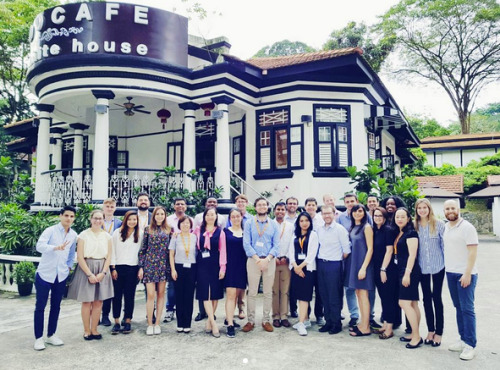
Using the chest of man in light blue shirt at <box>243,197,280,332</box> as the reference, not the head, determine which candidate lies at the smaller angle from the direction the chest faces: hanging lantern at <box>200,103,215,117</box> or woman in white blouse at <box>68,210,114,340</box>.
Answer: the woman in white blouse

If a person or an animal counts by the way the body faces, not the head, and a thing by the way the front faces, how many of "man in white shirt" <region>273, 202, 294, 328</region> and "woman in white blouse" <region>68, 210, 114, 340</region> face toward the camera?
2

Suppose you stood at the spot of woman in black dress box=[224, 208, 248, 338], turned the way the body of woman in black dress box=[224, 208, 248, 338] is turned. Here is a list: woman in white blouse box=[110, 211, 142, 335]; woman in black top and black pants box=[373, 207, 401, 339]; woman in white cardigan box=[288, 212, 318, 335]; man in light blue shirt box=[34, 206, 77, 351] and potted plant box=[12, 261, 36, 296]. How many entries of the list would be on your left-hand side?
2

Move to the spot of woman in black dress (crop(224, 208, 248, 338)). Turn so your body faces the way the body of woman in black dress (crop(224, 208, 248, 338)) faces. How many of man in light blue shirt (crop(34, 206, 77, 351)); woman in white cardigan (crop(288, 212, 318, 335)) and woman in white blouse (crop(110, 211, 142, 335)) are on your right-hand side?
2

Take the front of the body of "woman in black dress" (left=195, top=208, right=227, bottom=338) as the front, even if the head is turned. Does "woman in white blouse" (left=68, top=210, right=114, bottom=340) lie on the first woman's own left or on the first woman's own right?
on the first woman's own right

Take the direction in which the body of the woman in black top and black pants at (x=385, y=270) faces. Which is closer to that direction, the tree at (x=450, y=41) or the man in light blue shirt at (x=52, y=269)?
the man in light blue shirt

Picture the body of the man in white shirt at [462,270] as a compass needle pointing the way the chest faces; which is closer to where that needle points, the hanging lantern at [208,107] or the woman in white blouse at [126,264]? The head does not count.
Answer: the woman in white blouse

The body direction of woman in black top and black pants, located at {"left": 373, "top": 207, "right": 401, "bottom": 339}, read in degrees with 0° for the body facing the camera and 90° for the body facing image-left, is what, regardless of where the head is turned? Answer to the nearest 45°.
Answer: approximately 45°

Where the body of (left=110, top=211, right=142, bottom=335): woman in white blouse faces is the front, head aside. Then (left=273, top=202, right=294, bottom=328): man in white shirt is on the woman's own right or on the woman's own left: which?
on the woman's own left

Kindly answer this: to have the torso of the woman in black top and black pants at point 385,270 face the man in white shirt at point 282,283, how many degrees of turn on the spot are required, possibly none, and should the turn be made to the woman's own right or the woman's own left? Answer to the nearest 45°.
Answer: approximately 45° to the woman's own right

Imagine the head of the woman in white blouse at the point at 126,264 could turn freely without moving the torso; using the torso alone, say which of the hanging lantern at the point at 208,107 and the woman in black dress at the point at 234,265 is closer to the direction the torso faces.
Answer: the woman in black dress
